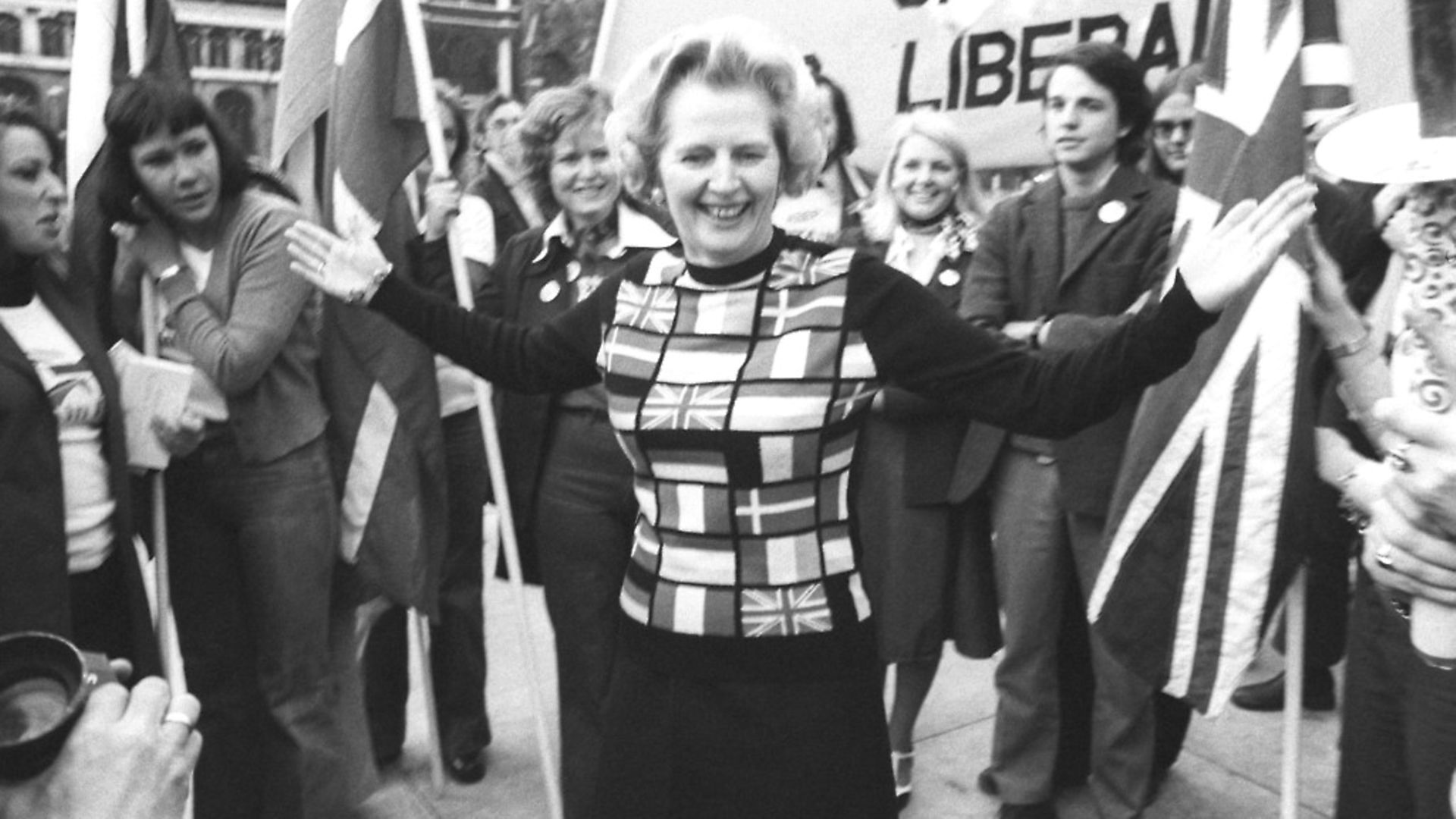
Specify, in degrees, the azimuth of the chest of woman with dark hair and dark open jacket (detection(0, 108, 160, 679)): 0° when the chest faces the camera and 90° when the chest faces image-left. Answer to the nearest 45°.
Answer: approximately 315°

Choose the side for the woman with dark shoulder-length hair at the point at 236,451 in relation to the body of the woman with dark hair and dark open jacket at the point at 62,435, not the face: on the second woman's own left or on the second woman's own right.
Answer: on the second woman's own left
